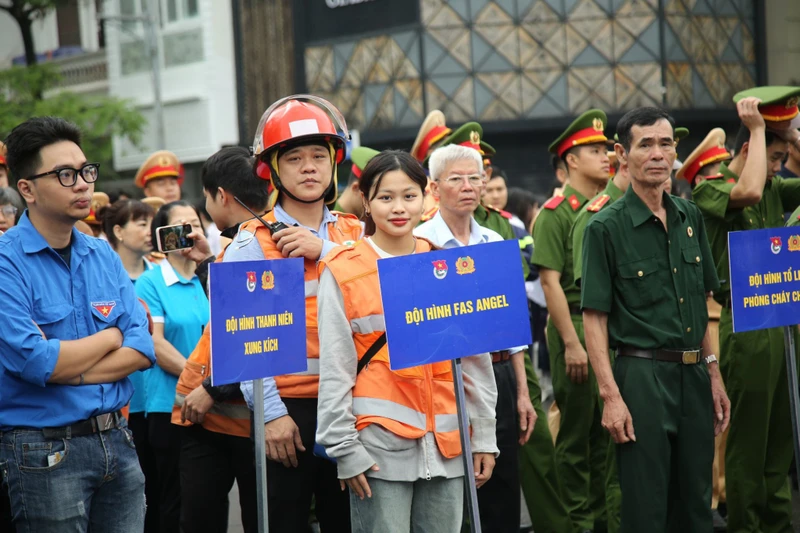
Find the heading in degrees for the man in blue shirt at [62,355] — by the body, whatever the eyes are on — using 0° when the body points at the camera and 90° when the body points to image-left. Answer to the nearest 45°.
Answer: approximately 315°

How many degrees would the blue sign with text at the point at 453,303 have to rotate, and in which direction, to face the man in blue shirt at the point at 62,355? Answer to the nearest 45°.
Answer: approximately 90° to its right

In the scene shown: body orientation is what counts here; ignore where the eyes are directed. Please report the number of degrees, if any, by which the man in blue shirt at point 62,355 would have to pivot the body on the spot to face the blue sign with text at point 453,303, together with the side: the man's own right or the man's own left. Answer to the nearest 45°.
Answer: approximately 45° to the man's own left

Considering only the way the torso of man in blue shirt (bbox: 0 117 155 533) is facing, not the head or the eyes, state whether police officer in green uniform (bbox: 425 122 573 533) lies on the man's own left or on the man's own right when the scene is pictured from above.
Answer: on the man's own left

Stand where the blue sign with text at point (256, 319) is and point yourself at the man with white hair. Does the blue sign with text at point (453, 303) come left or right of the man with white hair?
right

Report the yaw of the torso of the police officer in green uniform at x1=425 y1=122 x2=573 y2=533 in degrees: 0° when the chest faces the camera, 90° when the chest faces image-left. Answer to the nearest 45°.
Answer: approximately 315°

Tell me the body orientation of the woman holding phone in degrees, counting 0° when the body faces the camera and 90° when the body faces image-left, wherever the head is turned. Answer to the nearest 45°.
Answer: approximately 315°
